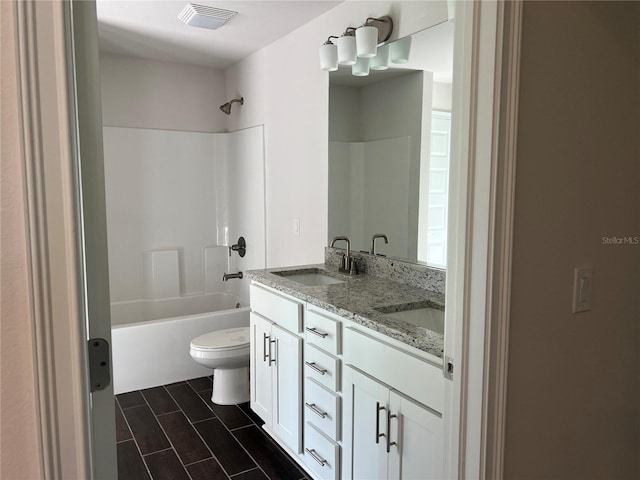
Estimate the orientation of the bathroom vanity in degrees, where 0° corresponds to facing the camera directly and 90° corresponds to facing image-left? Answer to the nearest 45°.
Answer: approximately 45°

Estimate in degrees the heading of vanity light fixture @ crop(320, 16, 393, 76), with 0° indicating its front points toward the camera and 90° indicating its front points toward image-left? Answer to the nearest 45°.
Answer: approximately 45°

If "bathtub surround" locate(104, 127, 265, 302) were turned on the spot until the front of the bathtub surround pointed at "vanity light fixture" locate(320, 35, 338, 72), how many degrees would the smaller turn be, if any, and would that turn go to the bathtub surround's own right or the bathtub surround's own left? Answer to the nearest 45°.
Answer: approximately 45° to the bathtub surround's own left

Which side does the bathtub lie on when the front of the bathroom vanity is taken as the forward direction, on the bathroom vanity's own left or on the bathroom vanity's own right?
on the bathroom vanity's own right

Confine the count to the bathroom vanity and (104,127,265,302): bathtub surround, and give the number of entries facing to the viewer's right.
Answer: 0

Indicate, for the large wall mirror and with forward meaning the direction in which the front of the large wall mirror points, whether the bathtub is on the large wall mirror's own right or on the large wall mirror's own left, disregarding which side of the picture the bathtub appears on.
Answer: on the large wall mirror's own right
